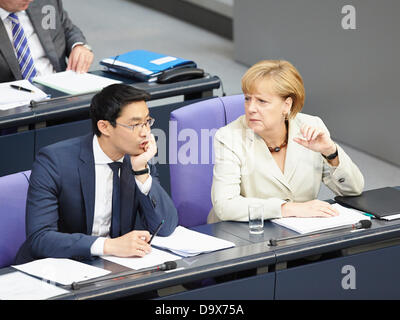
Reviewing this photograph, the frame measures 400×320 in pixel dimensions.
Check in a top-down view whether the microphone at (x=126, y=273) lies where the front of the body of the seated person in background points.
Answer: yes

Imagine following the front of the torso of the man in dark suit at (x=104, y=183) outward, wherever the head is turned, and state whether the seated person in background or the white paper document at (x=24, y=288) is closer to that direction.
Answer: the white paper document

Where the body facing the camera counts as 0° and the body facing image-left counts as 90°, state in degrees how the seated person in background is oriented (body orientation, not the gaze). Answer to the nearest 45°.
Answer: approximately 0°

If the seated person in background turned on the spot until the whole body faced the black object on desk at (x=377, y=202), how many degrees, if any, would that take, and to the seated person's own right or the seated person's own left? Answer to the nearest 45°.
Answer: approximately 45° to the seated person's own left

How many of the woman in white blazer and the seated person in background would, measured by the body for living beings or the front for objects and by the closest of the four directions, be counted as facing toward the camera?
2

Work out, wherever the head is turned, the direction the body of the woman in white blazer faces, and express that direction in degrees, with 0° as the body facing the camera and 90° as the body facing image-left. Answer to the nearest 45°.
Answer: approximately 0°

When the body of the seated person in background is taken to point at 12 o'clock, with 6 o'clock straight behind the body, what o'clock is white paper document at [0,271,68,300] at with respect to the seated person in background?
The white paper document is roughly at 12 o'clock from the seated person in background.

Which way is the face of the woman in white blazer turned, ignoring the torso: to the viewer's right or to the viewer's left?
to the viewer's left

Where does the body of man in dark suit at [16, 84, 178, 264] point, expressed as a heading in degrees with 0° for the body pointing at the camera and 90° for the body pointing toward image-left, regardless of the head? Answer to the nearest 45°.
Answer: approximately 315°

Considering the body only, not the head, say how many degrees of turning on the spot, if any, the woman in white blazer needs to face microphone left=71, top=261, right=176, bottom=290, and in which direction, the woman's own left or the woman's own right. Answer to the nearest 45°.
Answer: approximately 45° to the woman's own right

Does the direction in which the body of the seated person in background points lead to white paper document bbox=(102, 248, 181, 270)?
yes

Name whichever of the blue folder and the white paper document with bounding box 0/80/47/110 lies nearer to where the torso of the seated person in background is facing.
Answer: the white paper document
